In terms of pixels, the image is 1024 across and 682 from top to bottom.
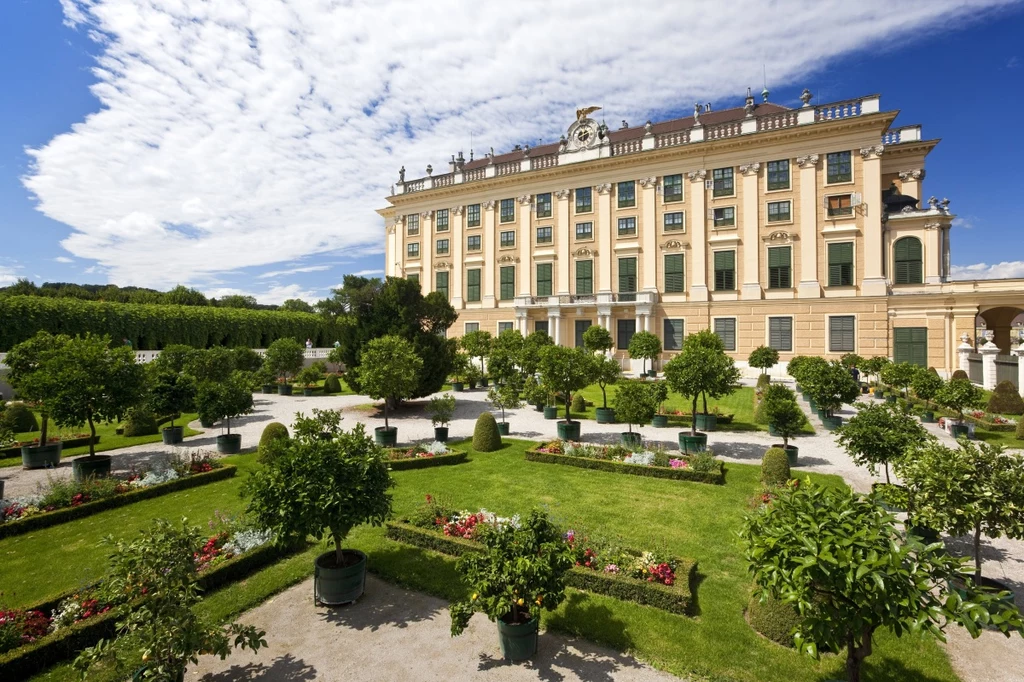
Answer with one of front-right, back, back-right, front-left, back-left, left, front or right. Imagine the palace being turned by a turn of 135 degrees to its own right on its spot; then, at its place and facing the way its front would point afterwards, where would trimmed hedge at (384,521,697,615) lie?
back

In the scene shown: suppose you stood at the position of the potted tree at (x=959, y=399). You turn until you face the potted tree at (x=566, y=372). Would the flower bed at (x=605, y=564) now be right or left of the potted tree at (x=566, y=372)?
left

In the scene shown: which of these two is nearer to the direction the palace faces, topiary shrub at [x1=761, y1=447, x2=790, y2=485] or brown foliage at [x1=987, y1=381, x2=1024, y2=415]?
the topiary shrub

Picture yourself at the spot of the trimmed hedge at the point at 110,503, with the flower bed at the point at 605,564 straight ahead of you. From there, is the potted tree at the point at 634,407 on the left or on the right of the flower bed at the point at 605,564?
left

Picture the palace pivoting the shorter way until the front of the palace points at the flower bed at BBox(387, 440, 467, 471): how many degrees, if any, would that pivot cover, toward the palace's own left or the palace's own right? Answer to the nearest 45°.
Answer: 0° — it already faces it

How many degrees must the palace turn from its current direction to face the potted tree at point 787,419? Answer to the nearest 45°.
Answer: approximately 45° to its left

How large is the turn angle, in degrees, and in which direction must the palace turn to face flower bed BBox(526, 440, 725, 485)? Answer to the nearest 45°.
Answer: approximately 45° to its left

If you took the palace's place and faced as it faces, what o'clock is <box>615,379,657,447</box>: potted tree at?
The potted tree is roughly at 11 o'clock from the palace.

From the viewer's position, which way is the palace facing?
facing the viewer and to the left of the viewer

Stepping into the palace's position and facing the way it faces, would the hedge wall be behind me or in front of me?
in front

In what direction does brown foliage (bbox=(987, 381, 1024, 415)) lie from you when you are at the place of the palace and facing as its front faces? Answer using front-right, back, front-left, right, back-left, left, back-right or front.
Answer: left

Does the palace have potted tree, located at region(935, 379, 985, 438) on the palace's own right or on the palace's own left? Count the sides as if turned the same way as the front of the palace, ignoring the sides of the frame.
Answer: on the palace's own left

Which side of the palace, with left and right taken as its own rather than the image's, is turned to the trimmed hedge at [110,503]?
front

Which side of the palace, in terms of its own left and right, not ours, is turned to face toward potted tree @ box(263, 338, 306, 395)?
front
